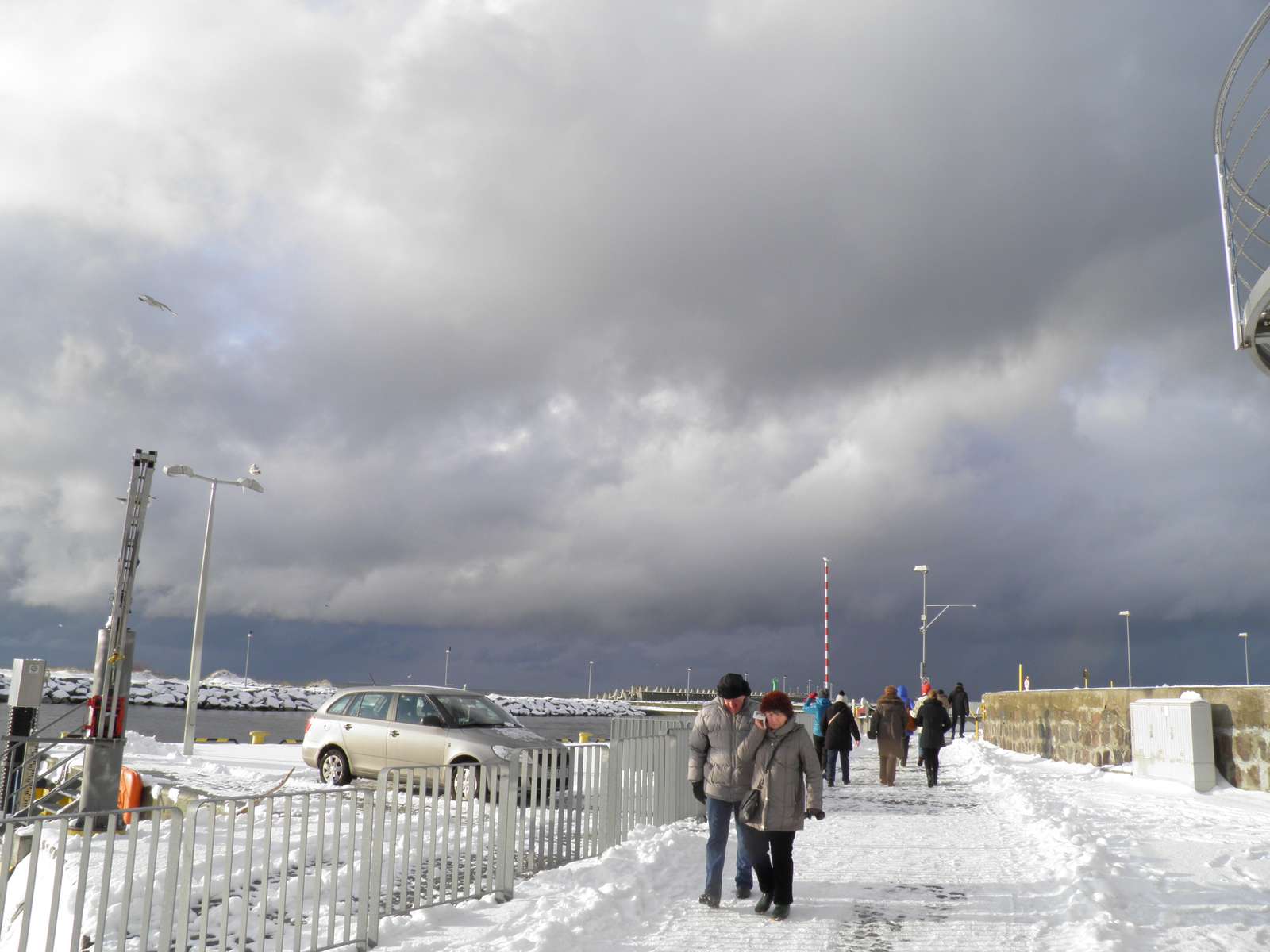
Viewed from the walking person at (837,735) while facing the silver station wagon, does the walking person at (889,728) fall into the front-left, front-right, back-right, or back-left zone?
back-left

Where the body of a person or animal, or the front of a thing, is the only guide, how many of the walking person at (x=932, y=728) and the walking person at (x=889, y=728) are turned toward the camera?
0

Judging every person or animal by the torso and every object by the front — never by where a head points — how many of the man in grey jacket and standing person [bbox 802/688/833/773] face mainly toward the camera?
1

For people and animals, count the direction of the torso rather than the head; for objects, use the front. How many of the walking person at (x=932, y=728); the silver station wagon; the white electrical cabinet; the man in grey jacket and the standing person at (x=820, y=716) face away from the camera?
2

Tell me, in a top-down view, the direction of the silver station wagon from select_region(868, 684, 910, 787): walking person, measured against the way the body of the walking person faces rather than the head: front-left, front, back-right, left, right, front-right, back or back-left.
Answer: back-left

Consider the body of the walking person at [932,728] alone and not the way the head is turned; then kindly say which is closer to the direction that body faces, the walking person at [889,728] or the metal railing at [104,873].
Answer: the walking person

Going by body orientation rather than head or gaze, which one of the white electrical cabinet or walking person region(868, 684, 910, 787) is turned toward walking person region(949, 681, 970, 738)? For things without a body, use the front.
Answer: walking person region(868, 684, 910, 787)

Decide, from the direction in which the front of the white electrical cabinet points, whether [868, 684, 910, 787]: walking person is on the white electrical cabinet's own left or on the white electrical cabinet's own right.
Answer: on the white electrical cabinet's own right

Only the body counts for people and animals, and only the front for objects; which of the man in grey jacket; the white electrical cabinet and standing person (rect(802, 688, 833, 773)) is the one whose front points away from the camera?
the standing person

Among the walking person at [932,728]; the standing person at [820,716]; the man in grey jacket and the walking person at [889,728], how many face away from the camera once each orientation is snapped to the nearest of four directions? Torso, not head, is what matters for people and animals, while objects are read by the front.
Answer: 3

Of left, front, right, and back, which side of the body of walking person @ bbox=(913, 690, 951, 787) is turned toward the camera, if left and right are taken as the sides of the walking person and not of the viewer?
back

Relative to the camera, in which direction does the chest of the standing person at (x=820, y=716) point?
away from the camera

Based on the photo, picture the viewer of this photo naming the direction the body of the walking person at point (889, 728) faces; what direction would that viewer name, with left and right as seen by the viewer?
facing away from the viewer

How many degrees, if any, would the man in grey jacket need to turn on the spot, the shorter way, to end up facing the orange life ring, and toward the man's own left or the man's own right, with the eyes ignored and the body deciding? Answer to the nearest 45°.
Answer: approximately 135° to the man's own right

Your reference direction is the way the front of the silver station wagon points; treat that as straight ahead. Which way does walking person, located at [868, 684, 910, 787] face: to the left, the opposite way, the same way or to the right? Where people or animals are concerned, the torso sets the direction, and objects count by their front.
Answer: to the left

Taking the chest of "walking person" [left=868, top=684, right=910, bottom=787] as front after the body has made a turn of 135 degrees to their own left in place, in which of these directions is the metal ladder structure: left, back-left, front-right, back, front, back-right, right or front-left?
front

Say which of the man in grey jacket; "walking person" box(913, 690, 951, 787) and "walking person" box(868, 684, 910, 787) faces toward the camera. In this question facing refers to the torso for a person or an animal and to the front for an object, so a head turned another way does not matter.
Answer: the man in grey jacket
